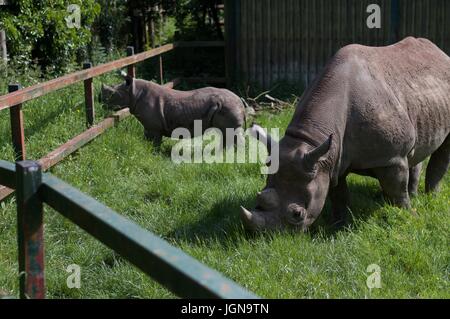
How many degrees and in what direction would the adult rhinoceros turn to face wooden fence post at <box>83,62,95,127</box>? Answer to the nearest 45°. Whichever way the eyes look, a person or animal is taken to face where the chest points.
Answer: approximately 90° to its right

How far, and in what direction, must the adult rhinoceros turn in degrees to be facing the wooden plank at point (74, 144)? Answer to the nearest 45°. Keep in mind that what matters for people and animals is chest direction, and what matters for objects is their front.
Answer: approximately 90° to its right

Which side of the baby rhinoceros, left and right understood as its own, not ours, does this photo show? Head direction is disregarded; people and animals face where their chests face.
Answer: left

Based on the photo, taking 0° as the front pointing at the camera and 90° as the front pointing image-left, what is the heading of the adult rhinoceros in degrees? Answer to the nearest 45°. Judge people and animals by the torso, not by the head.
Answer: approximately 45°

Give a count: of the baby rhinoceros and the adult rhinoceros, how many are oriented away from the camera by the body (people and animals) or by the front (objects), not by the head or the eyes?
0

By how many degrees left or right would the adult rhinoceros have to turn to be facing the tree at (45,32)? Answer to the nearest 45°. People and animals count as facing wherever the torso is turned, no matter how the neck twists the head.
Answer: approximately 90° to its right

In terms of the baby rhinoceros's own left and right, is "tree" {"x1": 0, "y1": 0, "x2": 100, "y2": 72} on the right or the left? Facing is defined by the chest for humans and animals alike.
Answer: on its right

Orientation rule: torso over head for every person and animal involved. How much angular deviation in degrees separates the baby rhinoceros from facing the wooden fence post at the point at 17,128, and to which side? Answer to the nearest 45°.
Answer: approximately 45° to its left

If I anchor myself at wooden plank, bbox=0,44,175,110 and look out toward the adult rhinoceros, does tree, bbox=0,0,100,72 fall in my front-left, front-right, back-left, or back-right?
back-left

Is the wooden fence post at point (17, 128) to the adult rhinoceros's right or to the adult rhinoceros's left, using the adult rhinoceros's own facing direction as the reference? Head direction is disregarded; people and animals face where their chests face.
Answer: on its right
